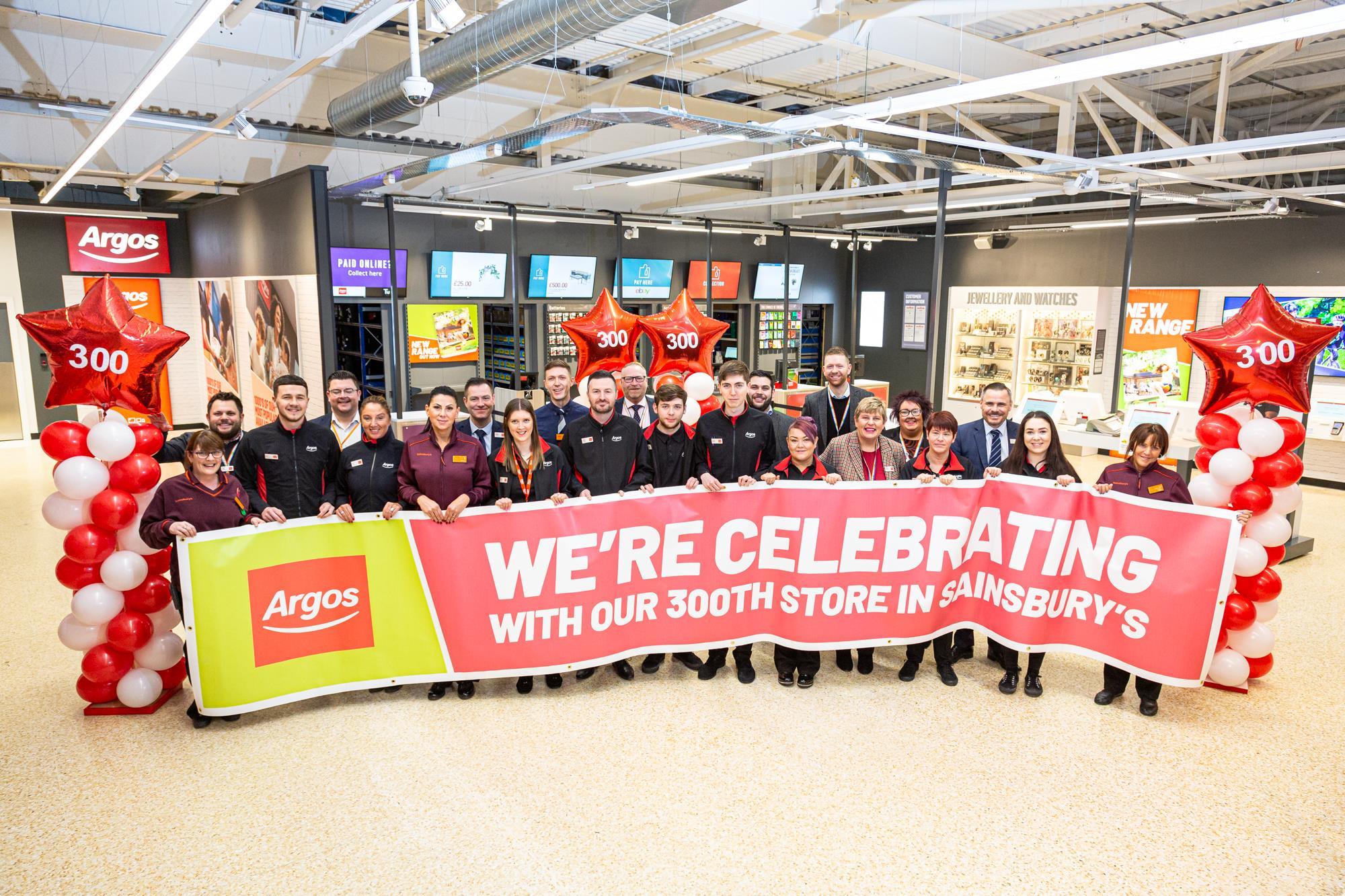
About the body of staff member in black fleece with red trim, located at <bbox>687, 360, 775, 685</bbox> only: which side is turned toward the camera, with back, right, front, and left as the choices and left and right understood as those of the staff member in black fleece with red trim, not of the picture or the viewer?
front

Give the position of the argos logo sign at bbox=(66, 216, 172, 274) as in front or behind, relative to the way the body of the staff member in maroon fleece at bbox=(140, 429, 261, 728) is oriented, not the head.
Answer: behind

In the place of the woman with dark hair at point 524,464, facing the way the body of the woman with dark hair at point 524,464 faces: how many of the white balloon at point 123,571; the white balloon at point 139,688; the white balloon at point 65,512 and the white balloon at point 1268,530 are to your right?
3

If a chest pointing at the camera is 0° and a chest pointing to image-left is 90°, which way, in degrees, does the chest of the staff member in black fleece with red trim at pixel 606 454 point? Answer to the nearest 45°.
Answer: approximately 0°

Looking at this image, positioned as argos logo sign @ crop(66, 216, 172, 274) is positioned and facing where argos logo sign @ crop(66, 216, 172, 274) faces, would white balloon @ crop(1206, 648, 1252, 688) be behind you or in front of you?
in front

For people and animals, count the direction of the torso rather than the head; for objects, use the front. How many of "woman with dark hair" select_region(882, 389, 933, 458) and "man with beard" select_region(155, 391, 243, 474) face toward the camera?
2

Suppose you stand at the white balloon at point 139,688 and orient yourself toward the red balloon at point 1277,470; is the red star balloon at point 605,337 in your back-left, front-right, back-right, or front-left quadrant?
front-left

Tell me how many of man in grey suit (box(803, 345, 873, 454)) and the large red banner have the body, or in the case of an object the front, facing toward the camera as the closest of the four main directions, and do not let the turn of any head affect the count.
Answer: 2

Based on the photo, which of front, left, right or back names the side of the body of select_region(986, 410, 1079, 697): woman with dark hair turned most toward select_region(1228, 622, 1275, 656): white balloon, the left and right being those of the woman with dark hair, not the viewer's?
left

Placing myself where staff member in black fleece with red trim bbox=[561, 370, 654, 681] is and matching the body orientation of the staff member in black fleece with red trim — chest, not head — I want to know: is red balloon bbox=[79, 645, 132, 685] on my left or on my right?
on my right

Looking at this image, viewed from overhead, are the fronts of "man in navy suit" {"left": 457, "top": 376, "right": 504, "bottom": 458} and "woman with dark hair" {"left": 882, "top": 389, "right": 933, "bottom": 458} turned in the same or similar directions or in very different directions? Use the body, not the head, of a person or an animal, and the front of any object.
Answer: same or similar directions

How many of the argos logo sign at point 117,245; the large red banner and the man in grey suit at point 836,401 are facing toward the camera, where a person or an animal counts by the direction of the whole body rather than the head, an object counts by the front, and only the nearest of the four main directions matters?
3

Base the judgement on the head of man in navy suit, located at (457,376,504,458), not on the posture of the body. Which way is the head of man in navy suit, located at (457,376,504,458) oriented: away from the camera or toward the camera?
toward the camera

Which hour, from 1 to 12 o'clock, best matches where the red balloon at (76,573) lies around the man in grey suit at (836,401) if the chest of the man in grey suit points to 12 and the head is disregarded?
The red balloon is roughly at 2 o'clock from the man in grey suit.

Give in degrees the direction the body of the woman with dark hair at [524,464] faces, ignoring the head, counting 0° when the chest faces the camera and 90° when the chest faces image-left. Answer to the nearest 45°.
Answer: approximately 0°

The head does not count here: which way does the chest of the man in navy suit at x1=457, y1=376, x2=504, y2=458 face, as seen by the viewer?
toward the camera

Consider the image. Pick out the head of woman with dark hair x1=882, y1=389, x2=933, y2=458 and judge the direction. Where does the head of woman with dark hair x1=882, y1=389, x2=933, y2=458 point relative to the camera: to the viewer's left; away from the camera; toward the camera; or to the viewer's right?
toward the camera

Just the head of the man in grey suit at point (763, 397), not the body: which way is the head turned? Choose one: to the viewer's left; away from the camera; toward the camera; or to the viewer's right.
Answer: toward the camera

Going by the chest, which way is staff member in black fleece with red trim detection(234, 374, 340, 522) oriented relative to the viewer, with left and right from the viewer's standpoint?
facing the viewer
